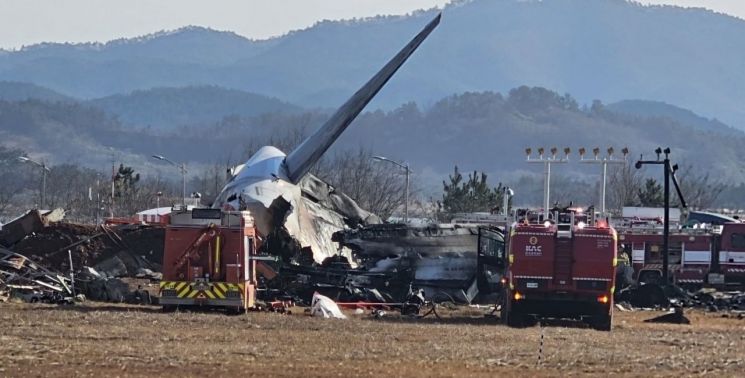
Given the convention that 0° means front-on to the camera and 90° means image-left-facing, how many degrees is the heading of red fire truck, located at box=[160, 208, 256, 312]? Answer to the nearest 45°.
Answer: approximately 180°

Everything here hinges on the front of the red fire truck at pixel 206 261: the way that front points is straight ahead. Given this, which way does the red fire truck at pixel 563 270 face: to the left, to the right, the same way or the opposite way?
the same way

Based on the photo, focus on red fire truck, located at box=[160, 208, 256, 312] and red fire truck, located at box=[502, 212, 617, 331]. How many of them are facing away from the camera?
2

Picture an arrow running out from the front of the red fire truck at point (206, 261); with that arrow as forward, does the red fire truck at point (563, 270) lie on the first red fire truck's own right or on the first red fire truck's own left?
on the first red fire truck's own right

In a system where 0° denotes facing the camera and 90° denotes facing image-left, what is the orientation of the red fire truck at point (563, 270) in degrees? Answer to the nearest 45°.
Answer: approximately 180°

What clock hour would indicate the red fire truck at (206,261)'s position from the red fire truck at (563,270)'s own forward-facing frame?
the red fire truck at (206,261) is roughly at 9 o'clock from the red fire truck at (563,270).
